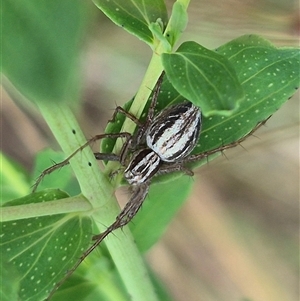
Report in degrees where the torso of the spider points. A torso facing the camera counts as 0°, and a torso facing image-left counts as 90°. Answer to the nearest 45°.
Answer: approximately 45°
